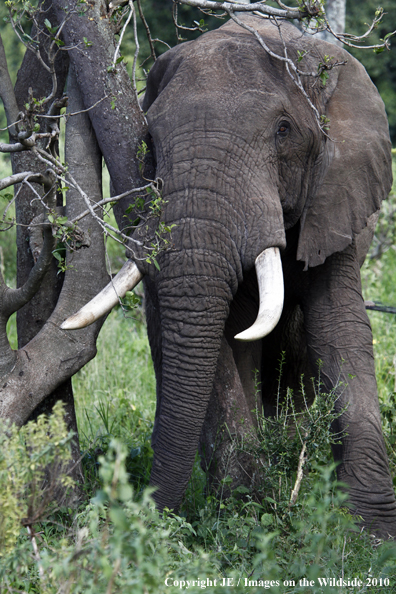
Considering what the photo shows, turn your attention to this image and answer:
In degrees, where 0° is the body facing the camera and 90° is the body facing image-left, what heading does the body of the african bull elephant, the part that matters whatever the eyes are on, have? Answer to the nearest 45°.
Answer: approximately 45°
